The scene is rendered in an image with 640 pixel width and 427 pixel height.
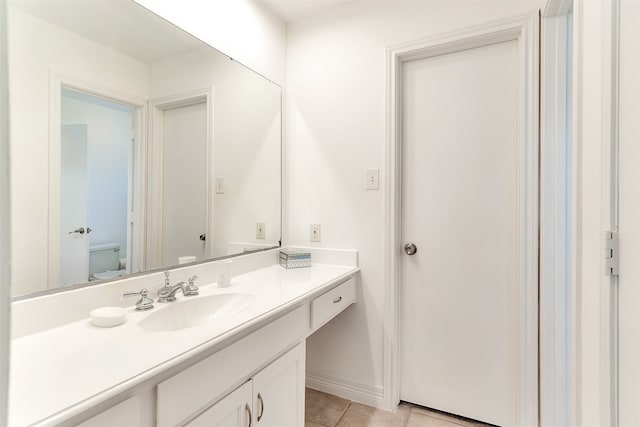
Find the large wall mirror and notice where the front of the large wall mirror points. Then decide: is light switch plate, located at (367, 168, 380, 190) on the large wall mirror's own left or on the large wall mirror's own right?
on the large wall mirror's own left

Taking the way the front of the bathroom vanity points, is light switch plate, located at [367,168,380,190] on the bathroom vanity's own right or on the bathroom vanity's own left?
on the bathroom vanity's own left

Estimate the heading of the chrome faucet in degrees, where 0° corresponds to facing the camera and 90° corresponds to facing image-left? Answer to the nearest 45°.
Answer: approximately 315°

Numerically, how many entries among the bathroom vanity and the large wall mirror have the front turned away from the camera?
0

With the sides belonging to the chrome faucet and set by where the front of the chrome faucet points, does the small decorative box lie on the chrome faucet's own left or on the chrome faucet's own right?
on the chrome faucet's own left

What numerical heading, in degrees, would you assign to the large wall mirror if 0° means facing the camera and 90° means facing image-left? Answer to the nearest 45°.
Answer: approximately 315°

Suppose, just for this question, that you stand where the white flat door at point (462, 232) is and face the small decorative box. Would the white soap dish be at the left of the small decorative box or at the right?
left

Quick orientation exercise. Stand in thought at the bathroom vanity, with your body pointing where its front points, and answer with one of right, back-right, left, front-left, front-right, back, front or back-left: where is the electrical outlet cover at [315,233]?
left

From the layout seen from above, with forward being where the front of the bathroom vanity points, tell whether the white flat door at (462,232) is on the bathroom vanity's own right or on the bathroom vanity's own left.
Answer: on the bathroom vanity's own left
